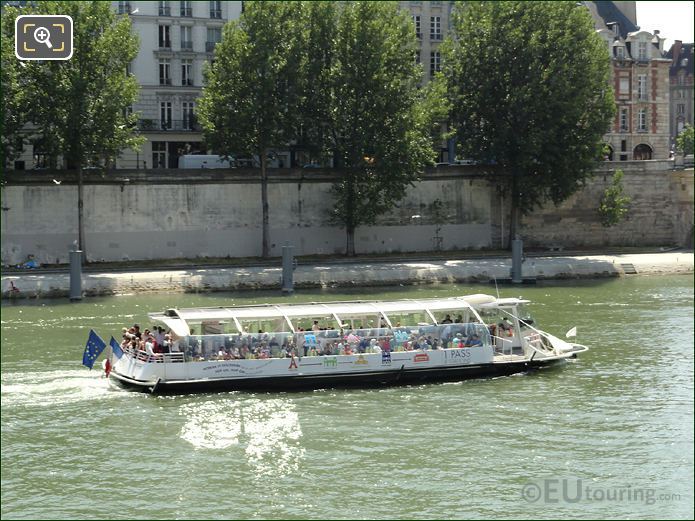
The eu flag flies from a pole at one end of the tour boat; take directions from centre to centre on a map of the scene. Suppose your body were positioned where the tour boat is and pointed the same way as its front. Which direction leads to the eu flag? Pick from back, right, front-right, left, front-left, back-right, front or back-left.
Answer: back

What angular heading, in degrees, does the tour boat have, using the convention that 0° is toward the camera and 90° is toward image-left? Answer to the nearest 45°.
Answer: approximately 270°
